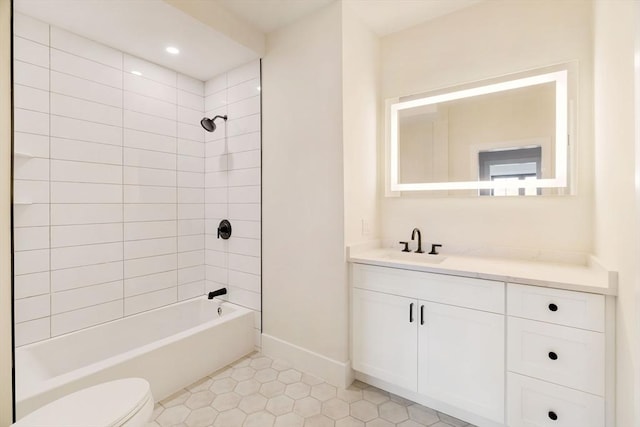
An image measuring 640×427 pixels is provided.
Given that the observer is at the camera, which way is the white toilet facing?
facing away from the viewer and to the right of the viewer

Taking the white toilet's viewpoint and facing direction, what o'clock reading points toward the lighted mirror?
The lighted mirror is roughly at 2 o'clock from the white toilet.

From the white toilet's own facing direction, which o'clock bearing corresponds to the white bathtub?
The white bathtub is roughly at 11 o'clock from the white toilet.
